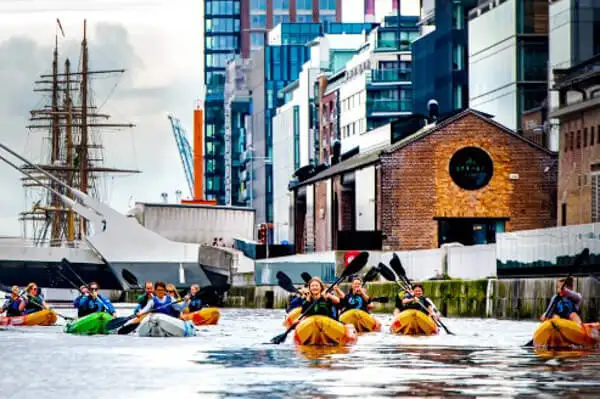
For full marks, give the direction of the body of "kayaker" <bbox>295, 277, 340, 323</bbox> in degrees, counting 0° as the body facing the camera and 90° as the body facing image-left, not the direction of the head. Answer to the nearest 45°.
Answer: approximately 0°

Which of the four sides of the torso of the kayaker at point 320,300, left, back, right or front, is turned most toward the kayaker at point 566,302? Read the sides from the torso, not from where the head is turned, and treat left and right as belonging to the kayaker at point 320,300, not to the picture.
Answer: left

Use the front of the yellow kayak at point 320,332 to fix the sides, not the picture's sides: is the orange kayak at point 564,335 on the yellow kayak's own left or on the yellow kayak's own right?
on the yellow kayak's own left

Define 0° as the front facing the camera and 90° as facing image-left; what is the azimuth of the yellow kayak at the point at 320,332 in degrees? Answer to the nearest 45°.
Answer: approximately 0°

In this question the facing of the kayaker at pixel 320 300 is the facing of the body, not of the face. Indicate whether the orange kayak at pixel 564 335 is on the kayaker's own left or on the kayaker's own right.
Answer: on the kayaker's own left
